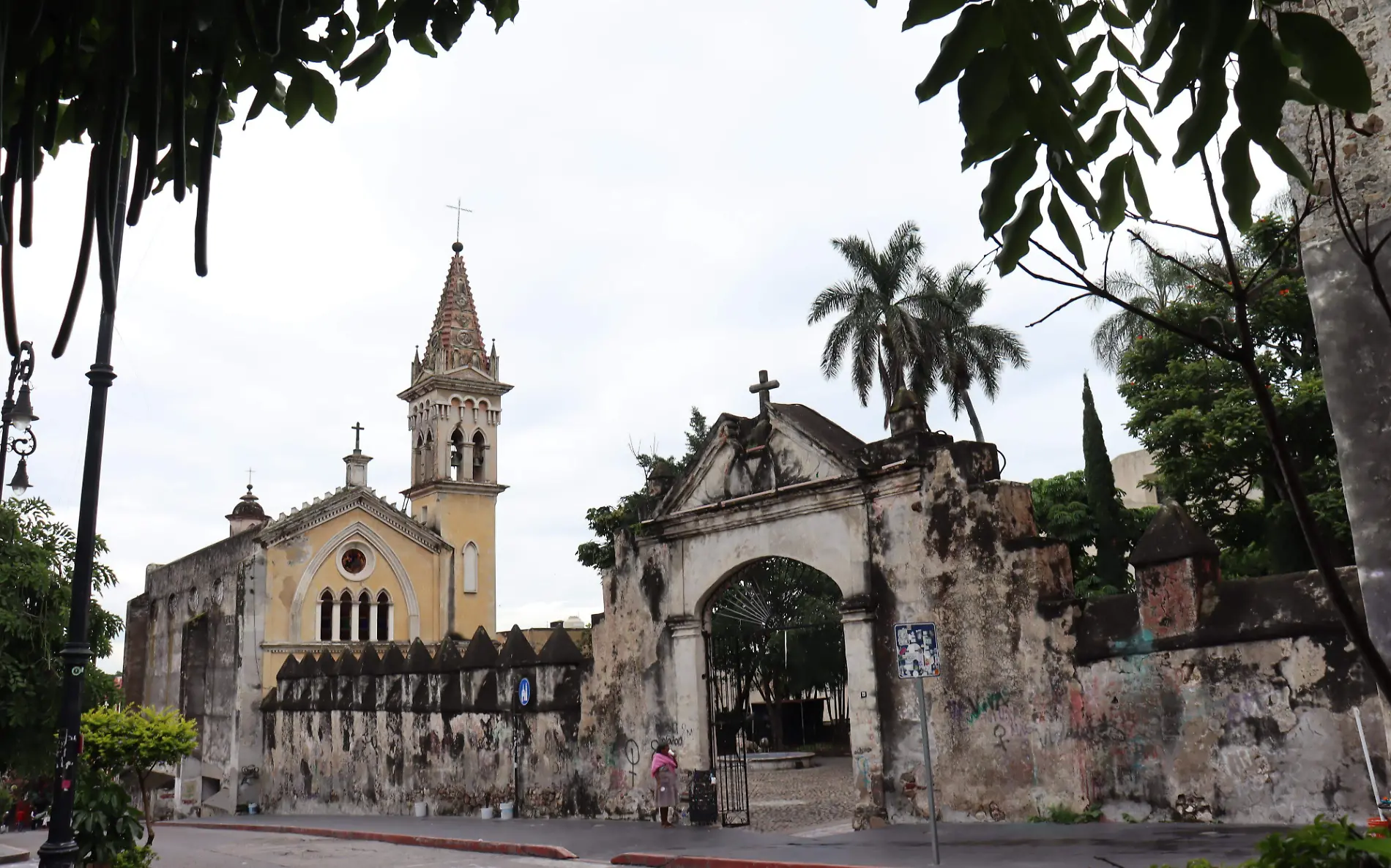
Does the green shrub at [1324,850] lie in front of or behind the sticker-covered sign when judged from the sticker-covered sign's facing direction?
in front

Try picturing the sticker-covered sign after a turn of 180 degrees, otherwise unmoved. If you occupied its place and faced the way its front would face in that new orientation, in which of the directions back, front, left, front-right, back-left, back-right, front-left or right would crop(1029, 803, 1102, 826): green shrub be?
front-right

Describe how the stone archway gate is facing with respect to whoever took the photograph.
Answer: facing the viewer and to the left of the viewer

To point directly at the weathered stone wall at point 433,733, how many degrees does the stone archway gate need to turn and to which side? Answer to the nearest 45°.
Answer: approximately 90° to its right

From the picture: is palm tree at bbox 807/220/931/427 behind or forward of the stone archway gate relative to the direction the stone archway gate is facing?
behind

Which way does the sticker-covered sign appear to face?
toward the camera

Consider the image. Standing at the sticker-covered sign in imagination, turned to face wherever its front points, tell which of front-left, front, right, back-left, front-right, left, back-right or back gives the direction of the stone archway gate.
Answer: back

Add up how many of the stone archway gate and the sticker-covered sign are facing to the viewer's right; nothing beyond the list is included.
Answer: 0

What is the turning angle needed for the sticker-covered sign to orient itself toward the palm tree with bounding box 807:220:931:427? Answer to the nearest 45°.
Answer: approximately 180°

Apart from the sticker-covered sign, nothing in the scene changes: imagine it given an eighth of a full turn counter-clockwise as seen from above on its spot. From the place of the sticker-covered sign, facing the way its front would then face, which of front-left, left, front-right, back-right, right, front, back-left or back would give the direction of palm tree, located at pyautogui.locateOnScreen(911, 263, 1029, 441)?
back-left

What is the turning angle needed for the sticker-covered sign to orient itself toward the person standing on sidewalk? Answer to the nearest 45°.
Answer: approximately 135° to its right
